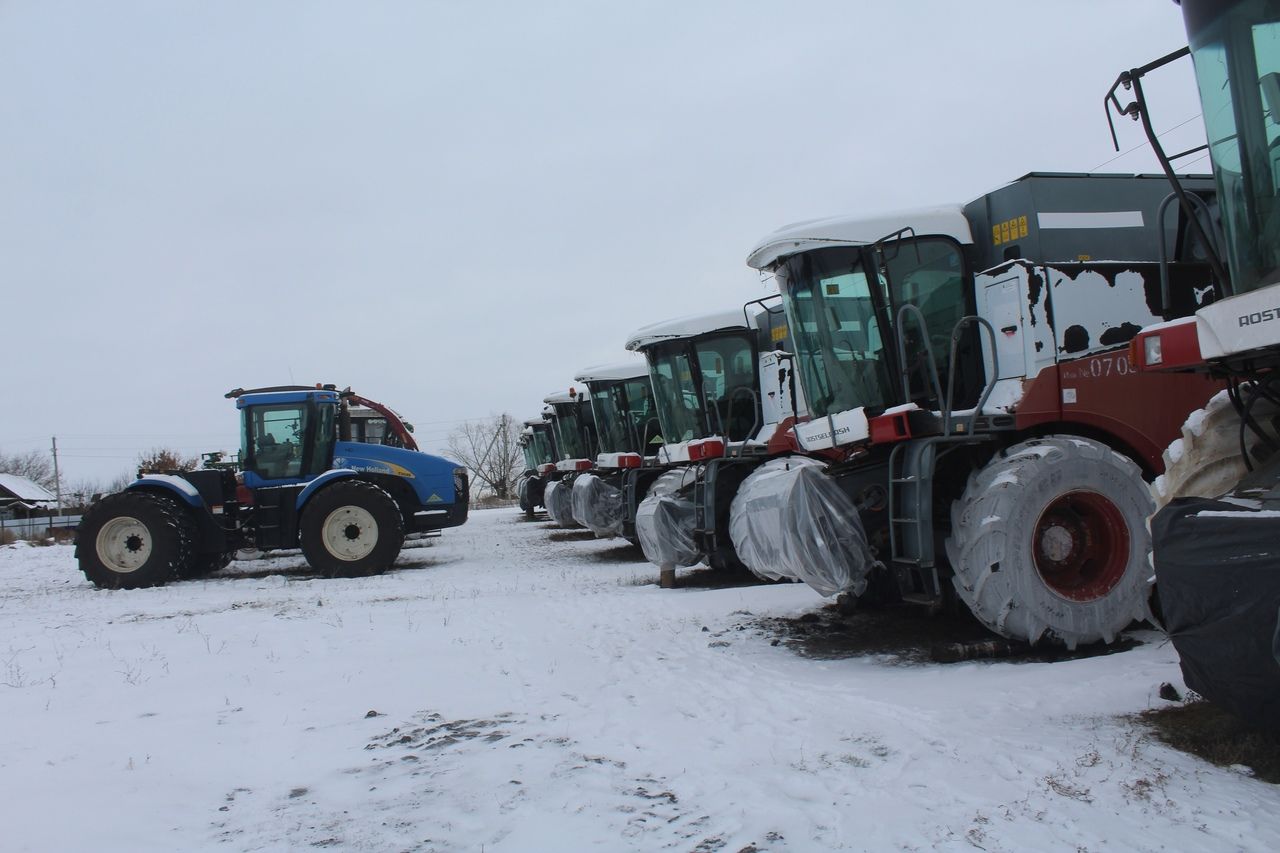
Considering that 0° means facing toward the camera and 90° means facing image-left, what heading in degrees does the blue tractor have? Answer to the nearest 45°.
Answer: approximately 270°

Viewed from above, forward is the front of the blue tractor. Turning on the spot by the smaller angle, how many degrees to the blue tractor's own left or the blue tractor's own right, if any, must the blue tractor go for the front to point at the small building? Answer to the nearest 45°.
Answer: approximately 90° to the blue tractor's own left
